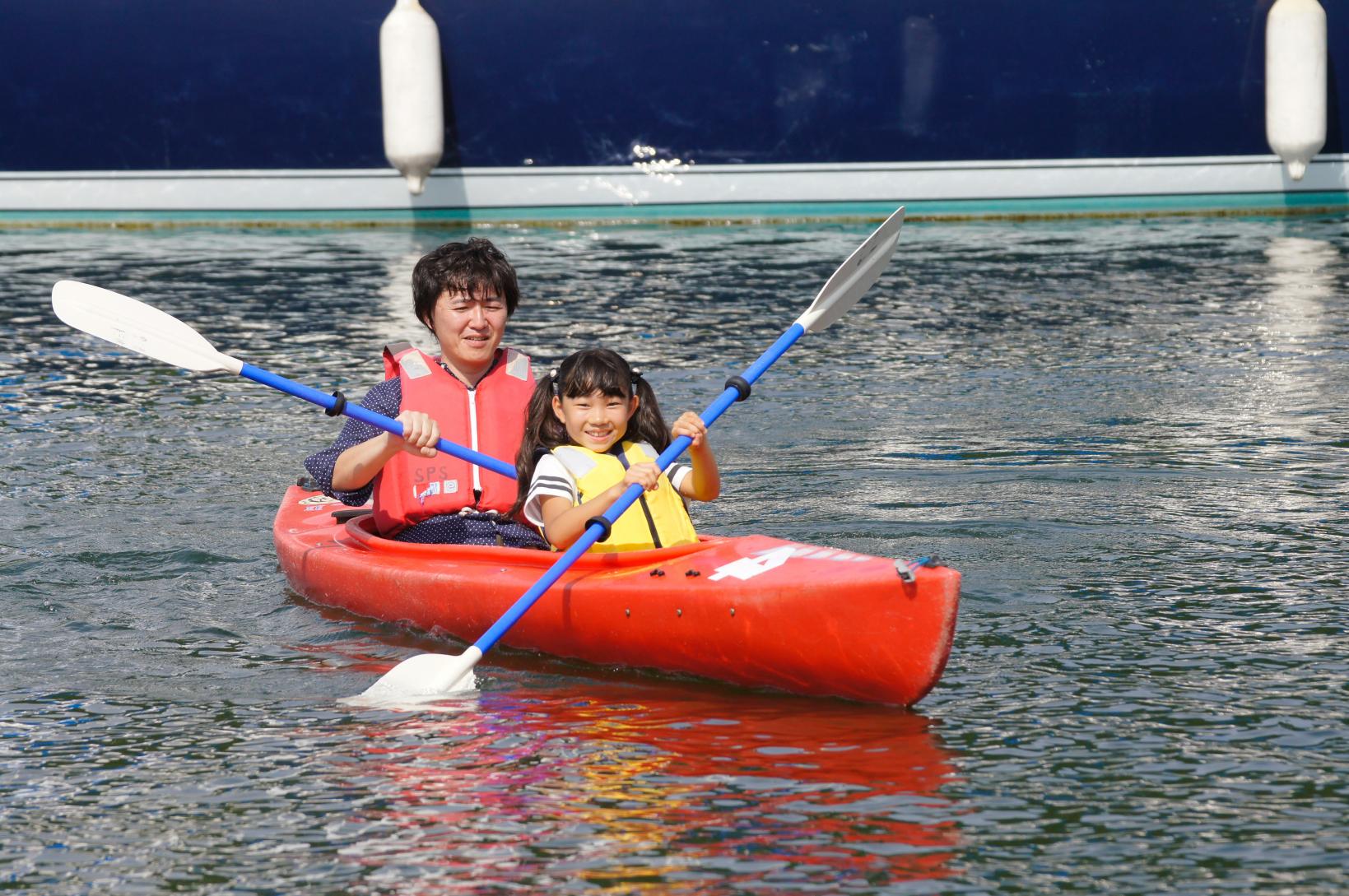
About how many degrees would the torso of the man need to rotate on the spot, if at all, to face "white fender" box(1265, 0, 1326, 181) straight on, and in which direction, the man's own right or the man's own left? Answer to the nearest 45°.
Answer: approximately 90° to the man's own left

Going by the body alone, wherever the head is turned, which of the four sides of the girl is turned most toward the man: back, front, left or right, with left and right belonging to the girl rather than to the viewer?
back

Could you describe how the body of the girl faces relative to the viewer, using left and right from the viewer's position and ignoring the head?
facing the viewer and to the right of the viewer

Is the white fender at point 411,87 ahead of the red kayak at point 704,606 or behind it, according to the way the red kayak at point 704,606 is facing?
behind

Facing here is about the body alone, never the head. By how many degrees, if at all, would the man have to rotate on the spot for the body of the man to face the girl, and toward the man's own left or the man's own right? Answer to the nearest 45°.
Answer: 0° — they already face them

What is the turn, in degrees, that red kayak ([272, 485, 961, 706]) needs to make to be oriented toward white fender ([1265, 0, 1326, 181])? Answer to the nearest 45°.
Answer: approximately 90° to its left

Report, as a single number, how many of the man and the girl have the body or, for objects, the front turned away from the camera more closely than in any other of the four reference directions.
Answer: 0

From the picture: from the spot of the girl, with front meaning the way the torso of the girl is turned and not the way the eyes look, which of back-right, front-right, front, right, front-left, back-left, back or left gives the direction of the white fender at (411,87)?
back-left

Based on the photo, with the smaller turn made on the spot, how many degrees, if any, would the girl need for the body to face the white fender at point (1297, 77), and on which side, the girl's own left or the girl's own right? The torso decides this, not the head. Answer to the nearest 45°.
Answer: approximately 90° to the girl's own left

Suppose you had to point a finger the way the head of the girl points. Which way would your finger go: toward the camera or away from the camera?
toward the camera

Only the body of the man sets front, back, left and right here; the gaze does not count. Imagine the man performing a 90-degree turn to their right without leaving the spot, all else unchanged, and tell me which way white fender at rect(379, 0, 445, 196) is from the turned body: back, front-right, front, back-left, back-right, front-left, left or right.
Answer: back-right
